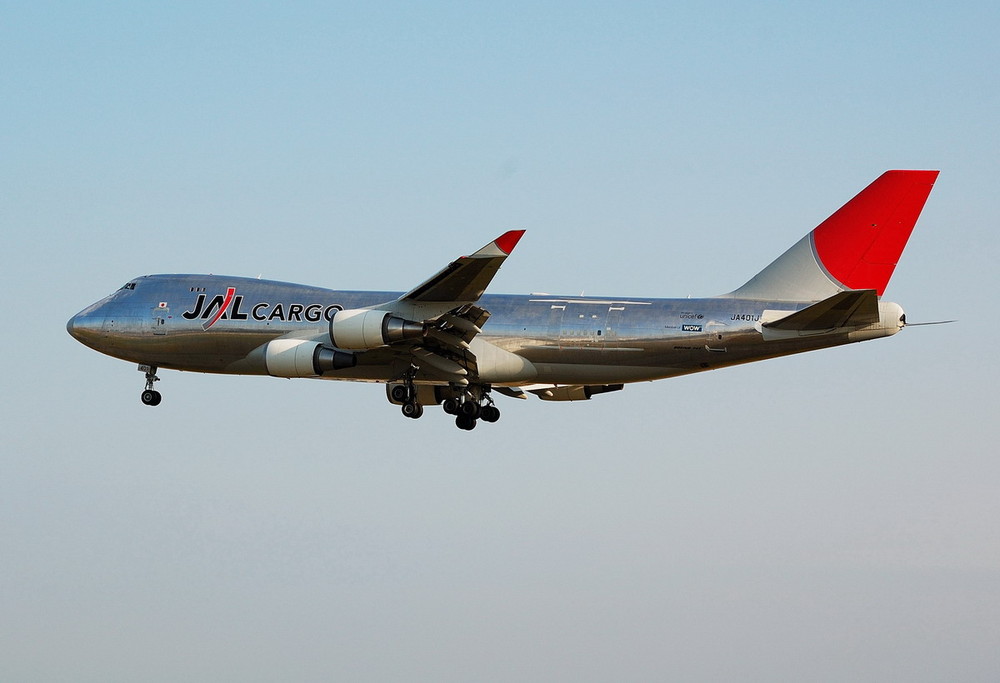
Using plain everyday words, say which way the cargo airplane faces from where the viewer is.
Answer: facing to the left of the viewer
